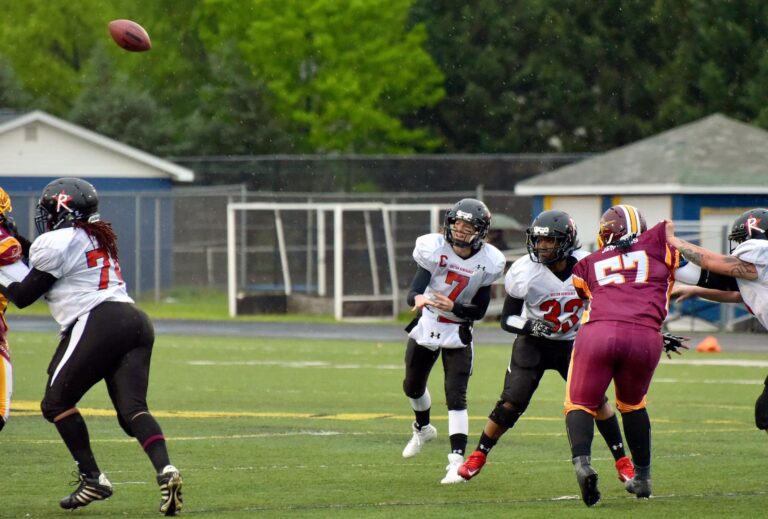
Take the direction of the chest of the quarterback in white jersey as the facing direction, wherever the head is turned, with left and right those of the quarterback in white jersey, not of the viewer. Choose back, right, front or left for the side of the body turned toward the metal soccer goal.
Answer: back

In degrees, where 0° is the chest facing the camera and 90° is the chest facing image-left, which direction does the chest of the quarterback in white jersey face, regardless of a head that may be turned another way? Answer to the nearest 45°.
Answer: approximately 0°

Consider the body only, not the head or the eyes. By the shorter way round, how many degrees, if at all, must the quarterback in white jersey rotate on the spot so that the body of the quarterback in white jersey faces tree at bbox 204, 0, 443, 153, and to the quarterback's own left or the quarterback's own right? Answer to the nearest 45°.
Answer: approximately 180°

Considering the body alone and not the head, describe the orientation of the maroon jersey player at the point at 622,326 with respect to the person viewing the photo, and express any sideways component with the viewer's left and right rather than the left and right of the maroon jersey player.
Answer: facing away from the viewer

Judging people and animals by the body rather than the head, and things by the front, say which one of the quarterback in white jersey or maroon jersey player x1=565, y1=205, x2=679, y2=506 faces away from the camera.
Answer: the maroon jersey player

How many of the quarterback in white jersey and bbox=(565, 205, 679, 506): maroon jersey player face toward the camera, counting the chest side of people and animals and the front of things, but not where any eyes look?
1

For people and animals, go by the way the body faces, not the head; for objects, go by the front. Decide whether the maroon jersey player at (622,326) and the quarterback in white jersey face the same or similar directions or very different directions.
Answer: very different directions
